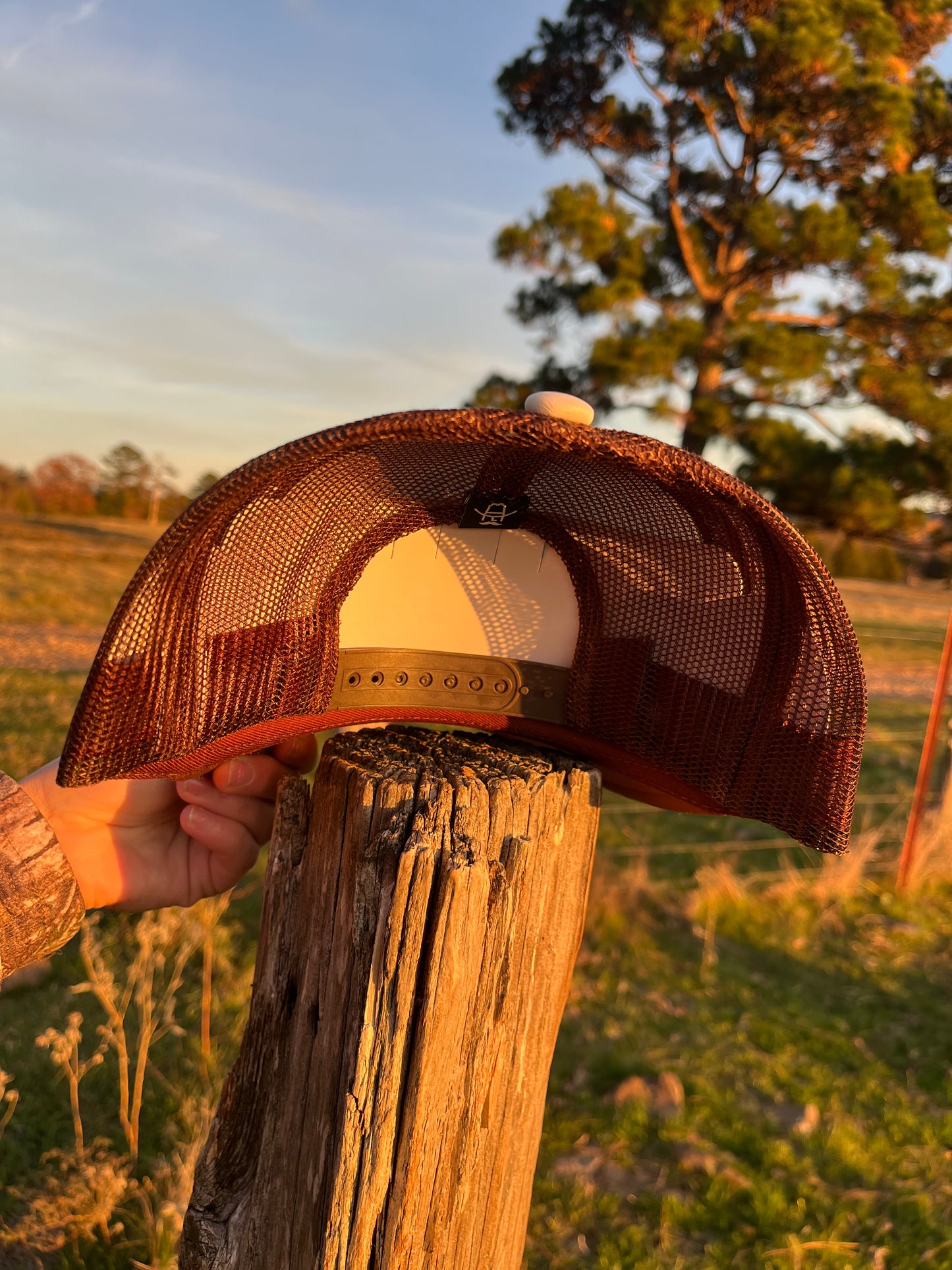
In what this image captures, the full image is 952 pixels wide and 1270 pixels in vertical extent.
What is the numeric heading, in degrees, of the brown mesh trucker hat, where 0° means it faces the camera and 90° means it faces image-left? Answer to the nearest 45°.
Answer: approximately 180°

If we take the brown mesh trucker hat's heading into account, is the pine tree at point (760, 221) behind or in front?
in front
